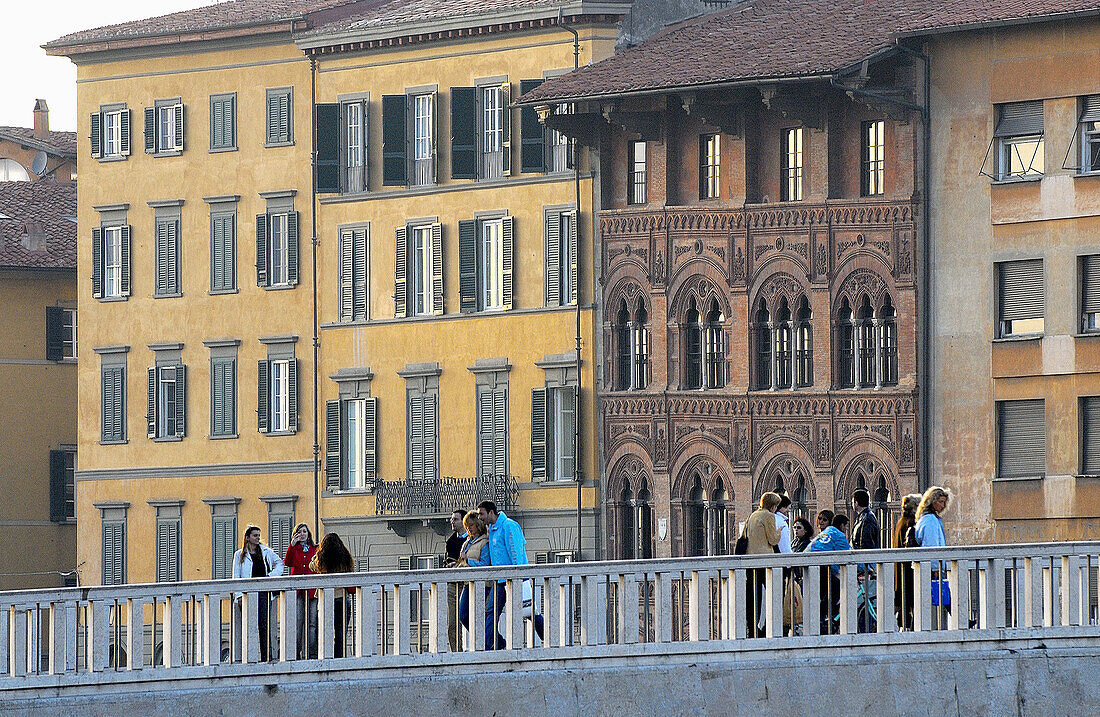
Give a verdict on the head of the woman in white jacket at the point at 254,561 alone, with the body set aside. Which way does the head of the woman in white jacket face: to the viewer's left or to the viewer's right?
to the viewer's right

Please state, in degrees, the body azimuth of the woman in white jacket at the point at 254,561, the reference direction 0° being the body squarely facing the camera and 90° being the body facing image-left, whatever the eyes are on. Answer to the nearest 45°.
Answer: approximately 315°
